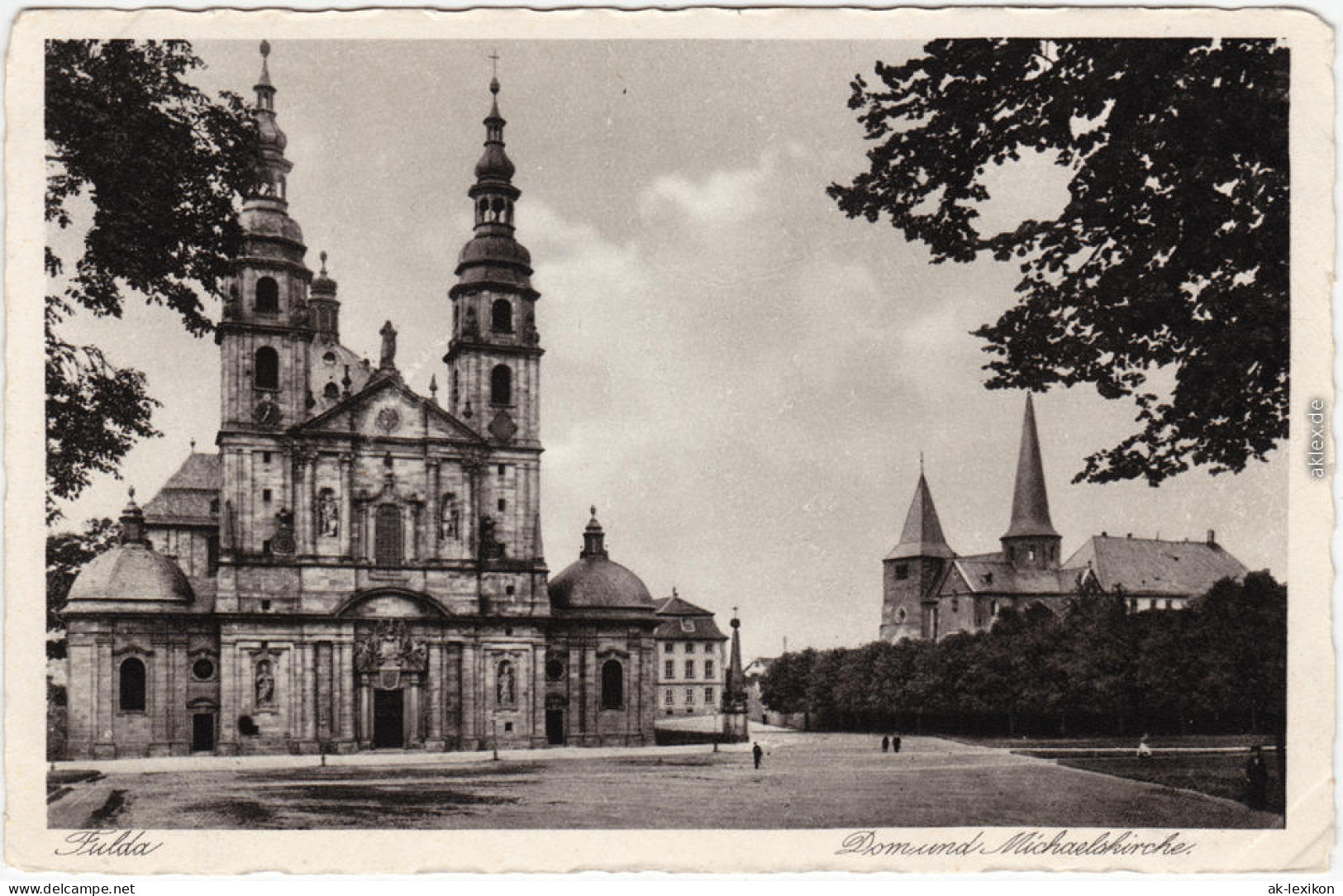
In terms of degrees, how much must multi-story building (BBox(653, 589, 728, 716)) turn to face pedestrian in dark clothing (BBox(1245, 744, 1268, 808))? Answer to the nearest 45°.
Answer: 0° — it already faces them

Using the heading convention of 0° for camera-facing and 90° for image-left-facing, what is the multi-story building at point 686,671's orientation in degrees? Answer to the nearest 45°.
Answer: approximately 0°
